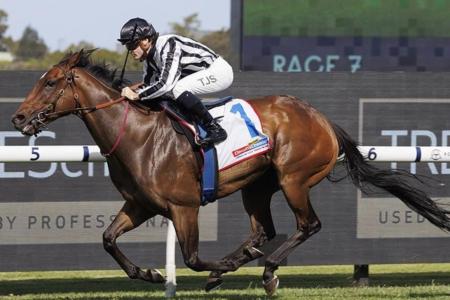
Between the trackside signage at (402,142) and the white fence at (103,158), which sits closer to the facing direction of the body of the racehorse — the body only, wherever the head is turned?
the white fence

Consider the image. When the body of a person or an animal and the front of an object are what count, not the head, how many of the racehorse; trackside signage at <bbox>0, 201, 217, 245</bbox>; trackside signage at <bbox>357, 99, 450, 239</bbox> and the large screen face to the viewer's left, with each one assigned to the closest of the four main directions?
1

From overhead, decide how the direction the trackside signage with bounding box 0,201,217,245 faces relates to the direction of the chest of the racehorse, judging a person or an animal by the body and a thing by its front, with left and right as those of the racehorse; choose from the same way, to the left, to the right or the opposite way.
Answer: to the left

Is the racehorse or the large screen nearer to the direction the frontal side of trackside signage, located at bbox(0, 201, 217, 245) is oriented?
the racehorse

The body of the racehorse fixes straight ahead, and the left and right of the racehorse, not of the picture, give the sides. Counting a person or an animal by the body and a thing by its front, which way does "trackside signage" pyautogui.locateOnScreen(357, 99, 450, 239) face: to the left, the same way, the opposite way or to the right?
to the left

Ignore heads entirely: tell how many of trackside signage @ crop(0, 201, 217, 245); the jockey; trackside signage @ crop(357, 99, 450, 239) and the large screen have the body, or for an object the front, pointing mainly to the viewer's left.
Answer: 1

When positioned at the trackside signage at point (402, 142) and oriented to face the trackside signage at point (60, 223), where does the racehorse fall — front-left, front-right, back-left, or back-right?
front-left

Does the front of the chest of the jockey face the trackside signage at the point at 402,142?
no

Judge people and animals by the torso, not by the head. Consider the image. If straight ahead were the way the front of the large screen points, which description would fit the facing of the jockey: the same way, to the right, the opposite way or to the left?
to the right

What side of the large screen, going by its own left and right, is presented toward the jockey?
front

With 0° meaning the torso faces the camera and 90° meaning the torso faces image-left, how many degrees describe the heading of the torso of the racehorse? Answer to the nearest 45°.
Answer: approximately 90°

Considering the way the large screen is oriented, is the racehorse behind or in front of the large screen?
in front

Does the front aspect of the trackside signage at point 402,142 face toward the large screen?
no

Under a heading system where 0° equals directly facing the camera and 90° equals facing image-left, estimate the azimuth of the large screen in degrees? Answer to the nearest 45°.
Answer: approximately 0°

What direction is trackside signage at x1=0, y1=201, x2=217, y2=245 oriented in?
toward the camera

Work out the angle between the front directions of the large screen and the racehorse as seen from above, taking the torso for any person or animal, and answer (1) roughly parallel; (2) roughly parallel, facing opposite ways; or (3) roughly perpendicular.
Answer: roughly perpendicular

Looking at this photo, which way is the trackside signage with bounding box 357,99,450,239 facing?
toward the camera

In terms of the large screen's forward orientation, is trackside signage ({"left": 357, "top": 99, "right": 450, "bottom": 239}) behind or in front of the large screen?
in front

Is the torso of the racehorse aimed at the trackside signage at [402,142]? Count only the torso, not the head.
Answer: no

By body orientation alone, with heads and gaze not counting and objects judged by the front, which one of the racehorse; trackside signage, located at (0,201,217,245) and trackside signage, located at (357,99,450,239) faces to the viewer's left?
the racehorse

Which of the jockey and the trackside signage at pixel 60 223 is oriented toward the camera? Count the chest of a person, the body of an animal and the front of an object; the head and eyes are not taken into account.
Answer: the trackside signage
